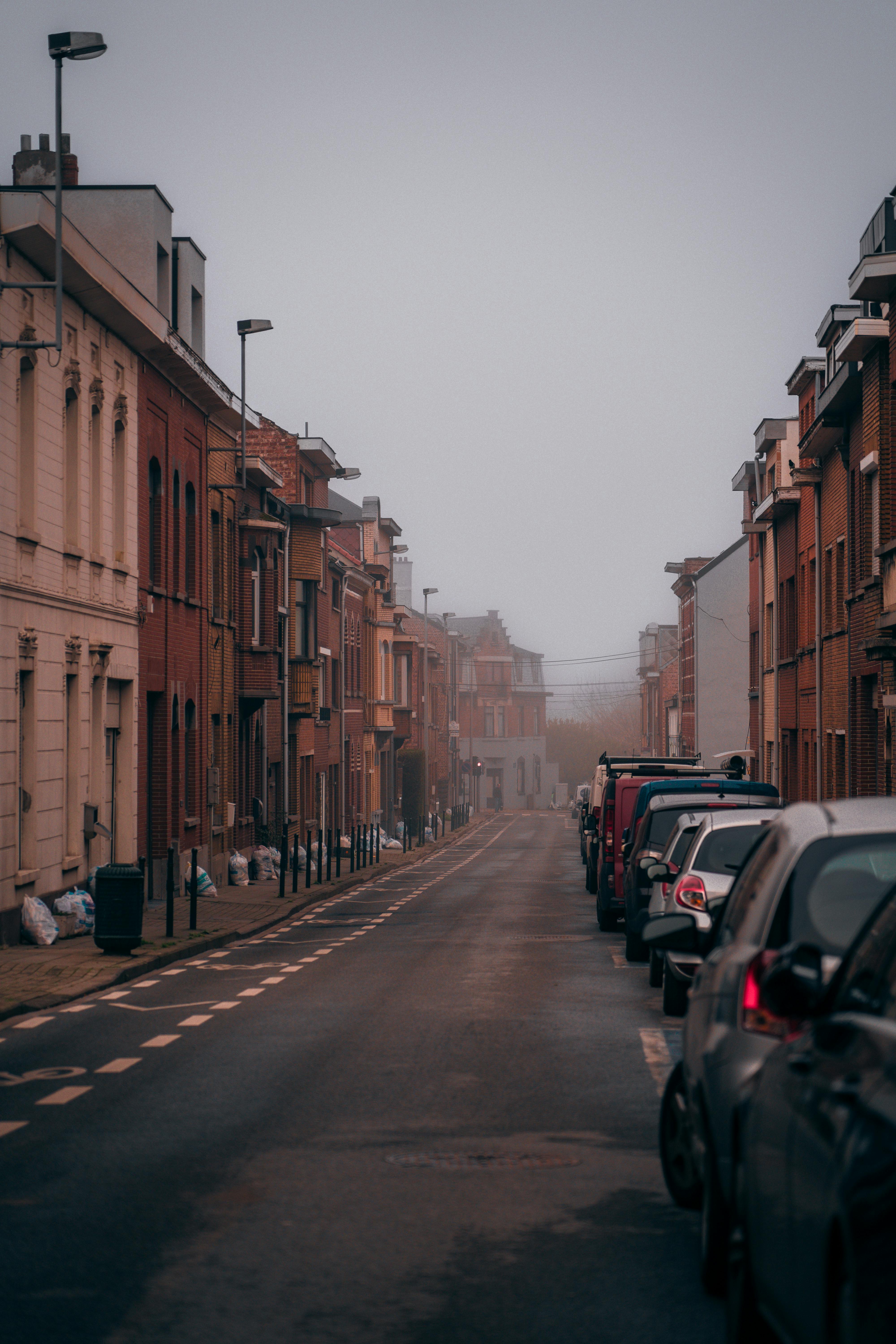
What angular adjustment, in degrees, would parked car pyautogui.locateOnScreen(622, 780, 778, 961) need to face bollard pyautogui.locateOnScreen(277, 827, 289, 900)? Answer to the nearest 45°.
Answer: approximately 45° to its left

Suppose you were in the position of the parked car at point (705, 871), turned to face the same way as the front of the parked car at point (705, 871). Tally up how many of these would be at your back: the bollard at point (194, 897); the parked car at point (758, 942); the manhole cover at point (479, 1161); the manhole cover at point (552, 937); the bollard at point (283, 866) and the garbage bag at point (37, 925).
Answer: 2

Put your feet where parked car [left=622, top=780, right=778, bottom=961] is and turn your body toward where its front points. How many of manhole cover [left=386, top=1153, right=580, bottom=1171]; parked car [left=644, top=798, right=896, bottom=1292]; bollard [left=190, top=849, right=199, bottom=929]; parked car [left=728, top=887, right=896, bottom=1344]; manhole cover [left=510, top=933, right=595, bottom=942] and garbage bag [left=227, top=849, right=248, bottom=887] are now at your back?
3

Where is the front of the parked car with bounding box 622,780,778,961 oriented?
away from the camera

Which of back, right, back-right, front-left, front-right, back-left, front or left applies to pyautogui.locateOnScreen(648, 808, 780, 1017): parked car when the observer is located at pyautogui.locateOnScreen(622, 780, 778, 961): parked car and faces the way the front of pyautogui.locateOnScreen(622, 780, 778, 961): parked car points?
back

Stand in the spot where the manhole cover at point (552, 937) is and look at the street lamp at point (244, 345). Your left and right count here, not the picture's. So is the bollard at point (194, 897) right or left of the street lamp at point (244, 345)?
left

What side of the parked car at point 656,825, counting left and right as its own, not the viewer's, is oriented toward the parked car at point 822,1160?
back

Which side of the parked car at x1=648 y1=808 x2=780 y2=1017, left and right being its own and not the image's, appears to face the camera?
back

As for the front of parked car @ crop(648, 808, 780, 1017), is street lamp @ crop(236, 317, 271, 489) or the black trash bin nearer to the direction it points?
the street lamp

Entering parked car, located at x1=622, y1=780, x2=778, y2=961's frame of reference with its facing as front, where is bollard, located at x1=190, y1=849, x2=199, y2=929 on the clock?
The bollard is roughly at 10 o'clock from the parked car.

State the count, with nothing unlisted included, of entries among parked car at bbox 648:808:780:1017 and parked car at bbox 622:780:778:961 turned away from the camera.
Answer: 2

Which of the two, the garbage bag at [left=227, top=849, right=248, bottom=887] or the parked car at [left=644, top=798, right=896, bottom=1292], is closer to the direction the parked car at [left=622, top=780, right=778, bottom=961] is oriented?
the garbage bag

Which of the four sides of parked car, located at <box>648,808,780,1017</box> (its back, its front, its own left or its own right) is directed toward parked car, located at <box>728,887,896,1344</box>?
back

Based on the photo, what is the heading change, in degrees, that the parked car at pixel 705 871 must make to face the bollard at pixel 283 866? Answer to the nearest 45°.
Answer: approximately 45° to its left

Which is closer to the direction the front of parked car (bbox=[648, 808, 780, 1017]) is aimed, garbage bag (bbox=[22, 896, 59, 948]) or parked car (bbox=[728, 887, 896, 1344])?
the garbage bag
